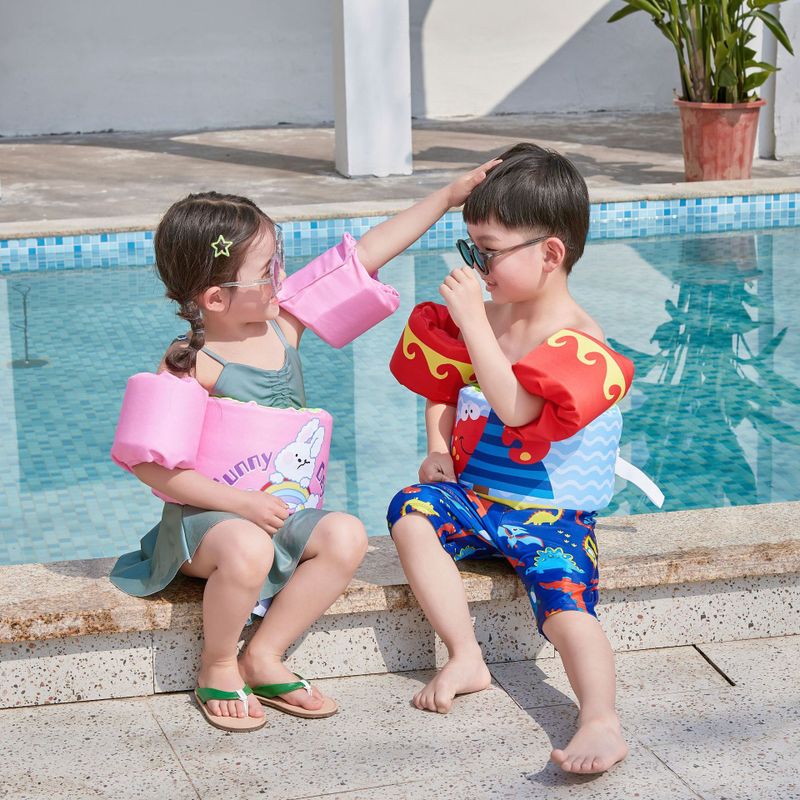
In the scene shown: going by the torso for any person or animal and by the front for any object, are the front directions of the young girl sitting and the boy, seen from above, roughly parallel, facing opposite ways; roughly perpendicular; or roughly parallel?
roughly perpendicular

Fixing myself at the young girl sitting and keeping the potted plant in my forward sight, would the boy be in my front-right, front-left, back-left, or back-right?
front-right

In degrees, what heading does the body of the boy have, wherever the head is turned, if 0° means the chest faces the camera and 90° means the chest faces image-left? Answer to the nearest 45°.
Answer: approximately 45°

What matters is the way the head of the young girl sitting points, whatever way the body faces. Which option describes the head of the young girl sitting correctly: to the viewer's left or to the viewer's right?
to the viewer's right

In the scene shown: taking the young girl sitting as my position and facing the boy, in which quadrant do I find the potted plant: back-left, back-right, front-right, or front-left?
front-left

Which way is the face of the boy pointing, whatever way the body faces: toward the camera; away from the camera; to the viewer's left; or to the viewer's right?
to the viewer's left

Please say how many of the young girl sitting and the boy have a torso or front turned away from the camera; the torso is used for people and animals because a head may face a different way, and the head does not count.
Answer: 0

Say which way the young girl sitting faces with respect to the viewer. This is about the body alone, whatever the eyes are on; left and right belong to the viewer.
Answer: facing the viewer and to the right of the viewer

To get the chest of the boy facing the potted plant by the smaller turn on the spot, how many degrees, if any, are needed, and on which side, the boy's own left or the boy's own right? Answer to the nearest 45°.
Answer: approximately 135° to the boy's own right

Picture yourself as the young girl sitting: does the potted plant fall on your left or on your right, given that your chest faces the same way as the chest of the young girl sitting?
on your left
